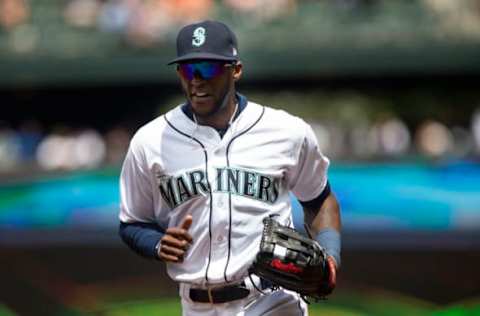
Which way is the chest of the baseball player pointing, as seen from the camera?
toward the camera
